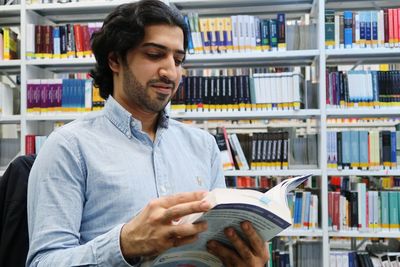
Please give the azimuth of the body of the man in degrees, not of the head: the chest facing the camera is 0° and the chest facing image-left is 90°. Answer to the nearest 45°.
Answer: approximately 315°

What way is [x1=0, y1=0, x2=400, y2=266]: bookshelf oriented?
toward the camera

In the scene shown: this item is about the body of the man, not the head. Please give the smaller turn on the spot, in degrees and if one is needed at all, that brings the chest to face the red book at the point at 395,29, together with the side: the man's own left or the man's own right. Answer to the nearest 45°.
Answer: approximately 90° to the man's own left

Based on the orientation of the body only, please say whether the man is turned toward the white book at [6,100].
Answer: no

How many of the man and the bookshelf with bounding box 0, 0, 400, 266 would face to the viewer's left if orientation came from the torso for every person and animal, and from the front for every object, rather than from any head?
0

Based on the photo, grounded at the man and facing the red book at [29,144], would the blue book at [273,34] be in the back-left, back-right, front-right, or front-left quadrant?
front-right

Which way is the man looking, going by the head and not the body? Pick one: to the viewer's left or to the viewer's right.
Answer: to the viewer's right

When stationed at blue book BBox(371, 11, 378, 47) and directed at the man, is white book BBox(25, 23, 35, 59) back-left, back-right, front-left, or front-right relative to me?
front-right

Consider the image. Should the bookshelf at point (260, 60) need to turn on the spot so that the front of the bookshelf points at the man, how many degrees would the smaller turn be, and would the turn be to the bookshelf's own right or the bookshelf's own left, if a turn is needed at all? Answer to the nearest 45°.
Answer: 0° — it already faces them

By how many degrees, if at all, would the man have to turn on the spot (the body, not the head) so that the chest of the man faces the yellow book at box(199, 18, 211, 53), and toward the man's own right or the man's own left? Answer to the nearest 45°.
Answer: approximately 135° to the man's own left

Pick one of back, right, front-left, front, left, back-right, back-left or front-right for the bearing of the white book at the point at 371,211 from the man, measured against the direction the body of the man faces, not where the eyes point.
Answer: left

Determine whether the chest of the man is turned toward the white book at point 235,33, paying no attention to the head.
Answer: no
